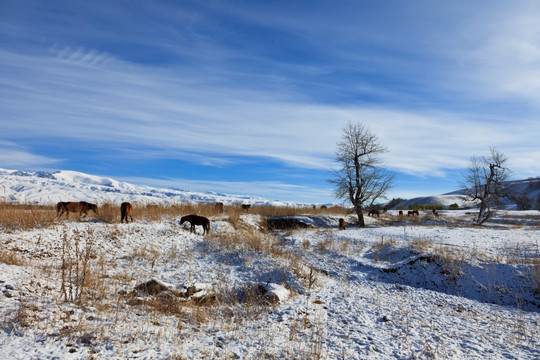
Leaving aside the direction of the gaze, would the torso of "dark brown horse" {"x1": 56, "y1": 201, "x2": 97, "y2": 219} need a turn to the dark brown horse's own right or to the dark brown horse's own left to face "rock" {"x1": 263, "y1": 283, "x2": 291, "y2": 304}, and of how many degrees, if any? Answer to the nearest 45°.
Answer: approximately 45° to the dark brown horse's own right

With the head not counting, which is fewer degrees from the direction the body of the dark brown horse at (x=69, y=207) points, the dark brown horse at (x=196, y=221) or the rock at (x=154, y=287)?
the dark brown horse

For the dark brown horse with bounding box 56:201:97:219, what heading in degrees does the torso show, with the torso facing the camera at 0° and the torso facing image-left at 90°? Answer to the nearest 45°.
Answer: approximately 270°

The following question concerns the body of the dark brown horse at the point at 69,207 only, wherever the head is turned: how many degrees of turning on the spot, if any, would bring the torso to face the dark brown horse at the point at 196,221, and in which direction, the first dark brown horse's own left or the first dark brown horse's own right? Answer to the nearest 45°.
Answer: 0° — it already faces it

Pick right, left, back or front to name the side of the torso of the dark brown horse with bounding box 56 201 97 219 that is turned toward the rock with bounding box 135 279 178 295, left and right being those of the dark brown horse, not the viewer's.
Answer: right

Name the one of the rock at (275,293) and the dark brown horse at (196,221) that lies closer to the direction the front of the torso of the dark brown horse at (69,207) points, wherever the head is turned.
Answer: the dark brown horse

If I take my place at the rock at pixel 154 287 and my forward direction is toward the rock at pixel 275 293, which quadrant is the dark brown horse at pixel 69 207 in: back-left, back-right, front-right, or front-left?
back-left
